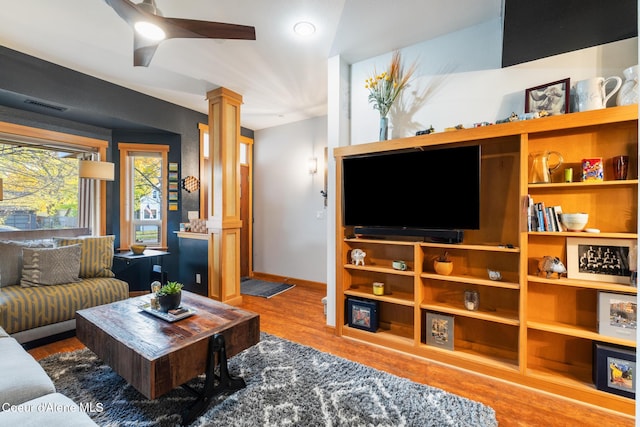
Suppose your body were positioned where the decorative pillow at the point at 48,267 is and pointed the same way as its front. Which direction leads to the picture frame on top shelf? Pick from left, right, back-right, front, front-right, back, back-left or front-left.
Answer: front-left

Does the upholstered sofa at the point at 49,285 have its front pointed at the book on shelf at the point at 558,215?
yes

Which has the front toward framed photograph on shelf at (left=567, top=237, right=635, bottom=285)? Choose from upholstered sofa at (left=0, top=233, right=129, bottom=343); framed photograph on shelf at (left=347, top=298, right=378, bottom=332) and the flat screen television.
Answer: the upholstered sofa

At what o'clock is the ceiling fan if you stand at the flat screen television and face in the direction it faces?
The ceiling fan is roughly at 12 o'clock from the flat screen television.

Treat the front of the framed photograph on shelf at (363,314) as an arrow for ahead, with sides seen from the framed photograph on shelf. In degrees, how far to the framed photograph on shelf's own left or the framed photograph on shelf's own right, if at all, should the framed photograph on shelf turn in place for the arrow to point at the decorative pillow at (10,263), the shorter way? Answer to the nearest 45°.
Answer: approximately 45° to the framed photograph on shelf's own right

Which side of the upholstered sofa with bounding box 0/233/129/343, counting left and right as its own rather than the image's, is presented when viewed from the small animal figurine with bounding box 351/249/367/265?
front

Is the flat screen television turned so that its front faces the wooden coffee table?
yes

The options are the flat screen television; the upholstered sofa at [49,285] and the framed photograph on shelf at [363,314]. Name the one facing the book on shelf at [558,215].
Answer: the upholstered sofa

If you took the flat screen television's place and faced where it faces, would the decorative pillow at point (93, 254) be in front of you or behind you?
in front

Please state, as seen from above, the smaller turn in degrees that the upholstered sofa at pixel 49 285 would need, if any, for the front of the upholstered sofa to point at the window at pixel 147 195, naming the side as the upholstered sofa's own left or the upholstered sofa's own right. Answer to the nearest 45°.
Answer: approximately 90° to the upholstered sofa's own left

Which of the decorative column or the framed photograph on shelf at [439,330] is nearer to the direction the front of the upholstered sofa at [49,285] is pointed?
the framed photograph on shelf

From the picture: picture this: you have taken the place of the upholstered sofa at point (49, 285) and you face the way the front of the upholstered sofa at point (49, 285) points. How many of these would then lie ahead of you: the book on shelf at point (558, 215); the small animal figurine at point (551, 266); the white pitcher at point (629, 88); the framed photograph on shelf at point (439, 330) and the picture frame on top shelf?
5

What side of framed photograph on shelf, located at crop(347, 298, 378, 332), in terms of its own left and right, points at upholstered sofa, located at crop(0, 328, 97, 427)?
front

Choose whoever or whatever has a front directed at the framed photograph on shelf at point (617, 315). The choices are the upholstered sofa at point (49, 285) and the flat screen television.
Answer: the upholstered sofa
